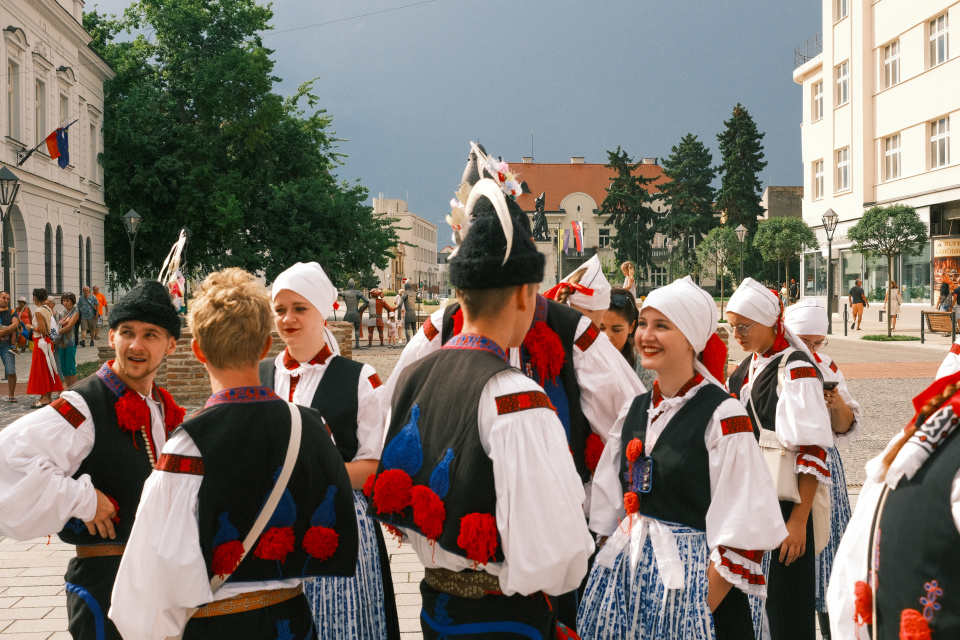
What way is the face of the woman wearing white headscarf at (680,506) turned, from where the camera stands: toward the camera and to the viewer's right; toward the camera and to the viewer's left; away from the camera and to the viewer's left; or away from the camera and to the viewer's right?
toward the camera and to the viewer's left

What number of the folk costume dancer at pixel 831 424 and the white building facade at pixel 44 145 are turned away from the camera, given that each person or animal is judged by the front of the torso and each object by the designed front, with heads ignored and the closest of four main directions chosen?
0

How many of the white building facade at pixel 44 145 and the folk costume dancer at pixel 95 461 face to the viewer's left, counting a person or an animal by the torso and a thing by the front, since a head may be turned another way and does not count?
0

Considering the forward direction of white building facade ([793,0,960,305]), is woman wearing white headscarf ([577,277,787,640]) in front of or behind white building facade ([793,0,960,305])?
in front

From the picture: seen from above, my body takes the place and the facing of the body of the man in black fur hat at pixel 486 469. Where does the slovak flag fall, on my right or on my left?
on my left

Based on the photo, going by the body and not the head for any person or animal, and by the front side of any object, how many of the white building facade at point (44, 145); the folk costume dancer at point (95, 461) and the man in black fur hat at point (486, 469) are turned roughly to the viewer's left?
0

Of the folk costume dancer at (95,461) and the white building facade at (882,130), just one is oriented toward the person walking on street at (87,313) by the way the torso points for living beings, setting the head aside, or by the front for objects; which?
the white building facade

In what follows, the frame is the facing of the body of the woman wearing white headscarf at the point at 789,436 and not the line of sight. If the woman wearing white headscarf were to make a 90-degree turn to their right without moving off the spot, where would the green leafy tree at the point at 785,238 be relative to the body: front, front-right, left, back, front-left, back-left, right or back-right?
front-right

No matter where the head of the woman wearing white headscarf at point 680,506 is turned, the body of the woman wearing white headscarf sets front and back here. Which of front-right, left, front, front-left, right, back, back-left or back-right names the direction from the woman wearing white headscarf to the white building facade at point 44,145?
right

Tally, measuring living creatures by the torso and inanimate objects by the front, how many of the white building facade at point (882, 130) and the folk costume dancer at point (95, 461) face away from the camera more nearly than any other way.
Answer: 0

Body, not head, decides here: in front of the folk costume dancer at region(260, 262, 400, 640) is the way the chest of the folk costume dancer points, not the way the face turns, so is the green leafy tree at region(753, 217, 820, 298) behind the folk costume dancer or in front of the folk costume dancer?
behind

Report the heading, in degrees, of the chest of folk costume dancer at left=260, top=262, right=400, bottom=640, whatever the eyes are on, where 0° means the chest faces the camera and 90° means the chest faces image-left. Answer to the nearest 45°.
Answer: approximately 45°

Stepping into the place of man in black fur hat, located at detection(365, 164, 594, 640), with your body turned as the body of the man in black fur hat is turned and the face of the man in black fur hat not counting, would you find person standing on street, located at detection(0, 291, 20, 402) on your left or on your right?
on your left

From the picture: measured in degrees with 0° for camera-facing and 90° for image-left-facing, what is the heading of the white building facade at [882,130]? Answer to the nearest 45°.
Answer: approximately 45°

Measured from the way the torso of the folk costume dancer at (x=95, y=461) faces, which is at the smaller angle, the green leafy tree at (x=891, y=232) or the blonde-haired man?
the blonde-haired man

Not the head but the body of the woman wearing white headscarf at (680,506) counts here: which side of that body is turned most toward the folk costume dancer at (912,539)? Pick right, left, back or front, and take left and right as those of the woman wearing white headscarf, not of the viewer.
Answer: left
